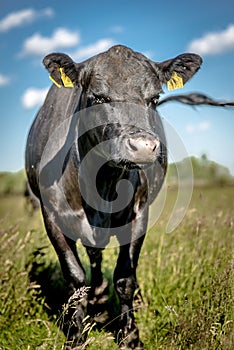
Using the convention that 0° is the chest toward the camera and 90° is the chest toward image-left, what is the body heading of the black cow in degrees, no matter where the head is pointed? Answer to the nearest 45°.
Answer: approximately 0°
